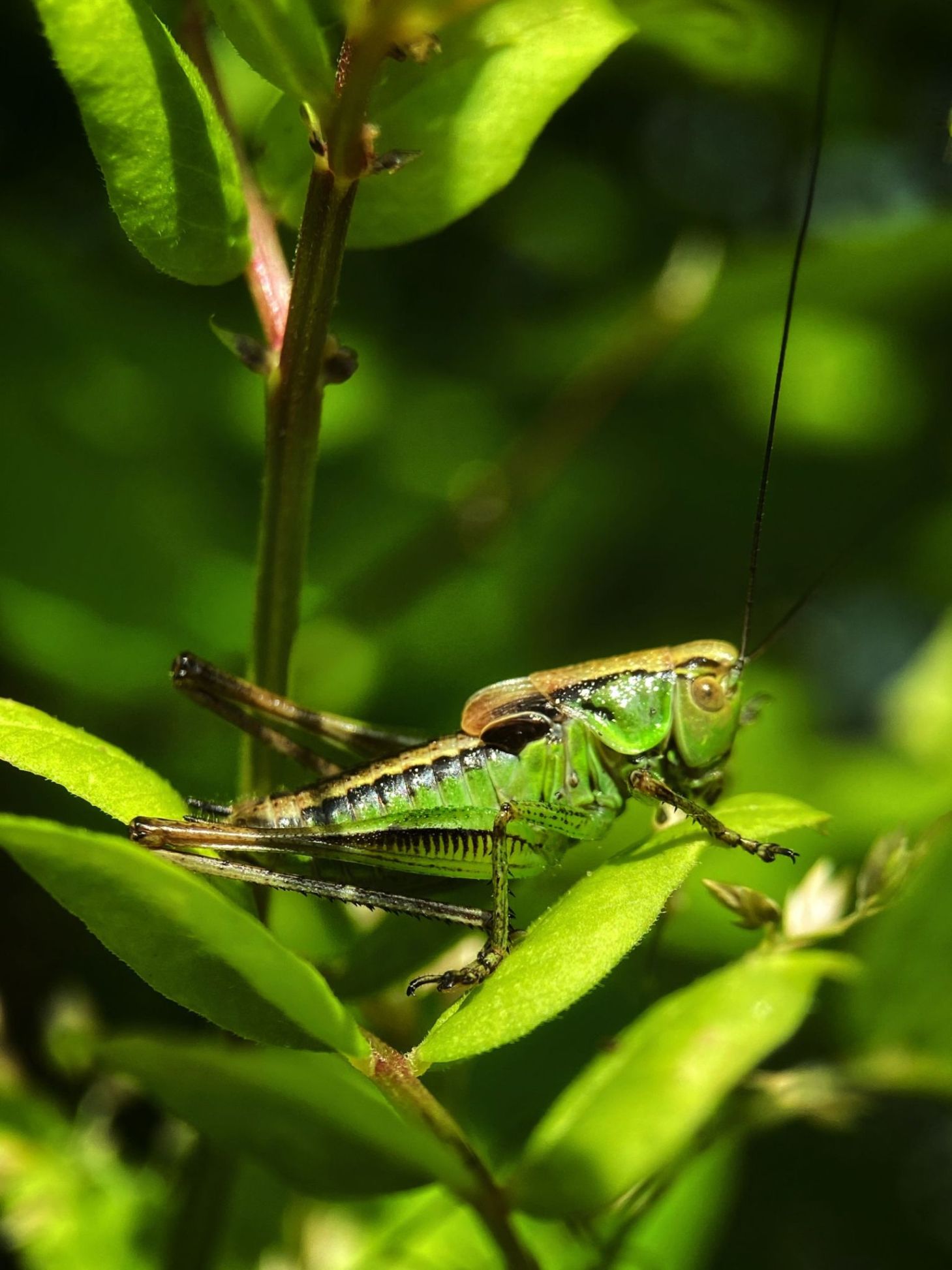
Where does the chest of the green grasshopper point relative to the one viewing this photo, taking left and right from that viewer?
facing to the right of the viewer
